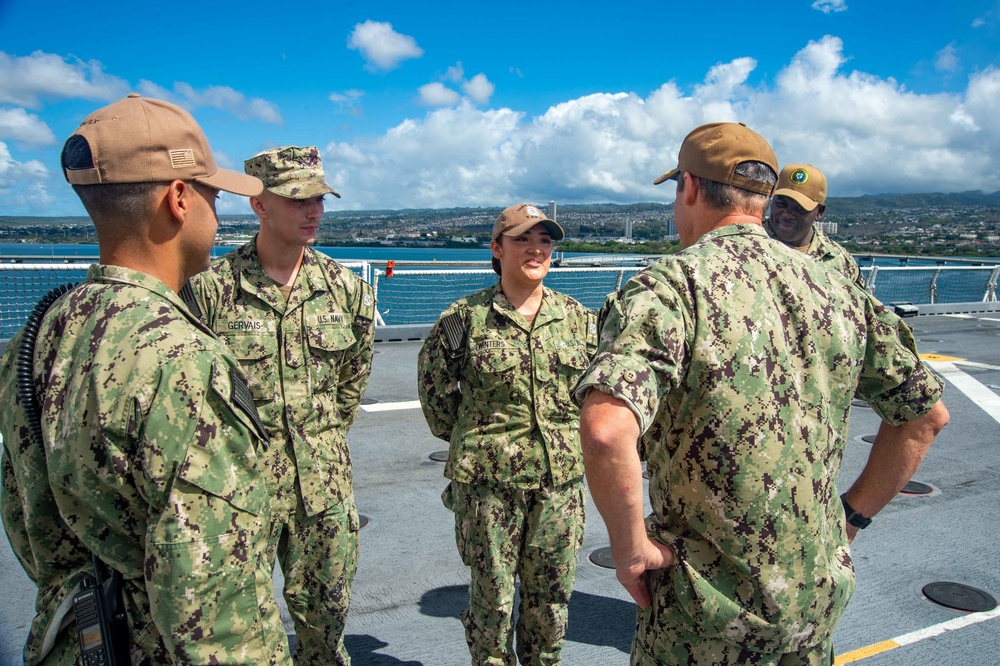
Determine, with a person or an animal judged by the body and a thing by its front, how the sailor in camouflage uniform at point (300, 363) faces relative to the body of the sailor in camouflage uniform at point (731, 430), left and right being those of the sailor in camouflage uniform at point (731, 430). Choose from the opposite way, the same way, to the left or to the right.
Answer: the opposite way

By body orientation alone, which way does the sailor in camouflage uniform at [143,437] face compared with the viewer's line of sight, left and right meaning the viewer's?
facing away from the viewer and to the right of the viewer

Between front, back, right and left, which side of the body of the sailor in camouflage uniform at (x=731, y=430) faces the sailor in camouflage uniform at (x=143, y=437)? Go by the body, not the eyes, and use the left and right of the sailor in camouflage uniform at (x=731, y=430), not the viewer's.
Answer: left

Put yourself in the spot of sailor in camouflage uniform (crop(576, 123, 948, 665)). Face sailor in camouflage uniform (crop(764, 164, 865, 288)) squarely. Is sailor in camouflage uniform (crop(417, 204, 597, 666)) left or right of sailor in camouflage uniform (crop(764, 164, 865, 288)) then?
left

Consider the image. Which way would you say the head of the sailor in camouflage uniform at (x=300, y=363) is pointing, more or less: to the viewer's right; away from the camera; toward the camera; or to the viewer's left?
to the viewer's right

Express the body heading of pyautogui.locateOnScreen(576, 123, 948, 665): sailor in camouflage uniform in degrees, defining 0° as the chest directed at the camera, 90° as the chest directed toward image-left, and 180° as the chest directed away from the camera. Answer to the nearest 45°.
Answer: approximately 135°

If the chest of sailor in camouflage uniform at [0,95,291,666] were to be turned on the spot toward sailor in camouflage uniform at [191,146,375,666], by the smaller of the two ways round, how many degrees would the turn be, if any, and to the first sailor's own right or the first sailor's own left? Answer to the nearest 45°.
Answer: approximately 45° to the first sailor's own left

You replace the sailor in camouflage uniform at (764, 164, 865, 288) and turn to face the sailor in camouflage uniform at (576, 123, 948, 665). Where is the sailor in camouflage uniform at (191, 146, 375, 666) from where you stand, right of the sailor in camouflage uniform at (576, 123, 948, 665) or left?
right

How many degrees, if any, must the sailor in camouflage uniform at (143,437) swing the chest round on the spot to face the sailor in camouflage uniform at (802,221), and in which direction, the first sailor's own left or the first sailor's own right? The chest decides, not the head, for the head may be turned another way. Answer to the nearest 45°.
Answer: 0° — they already face them
